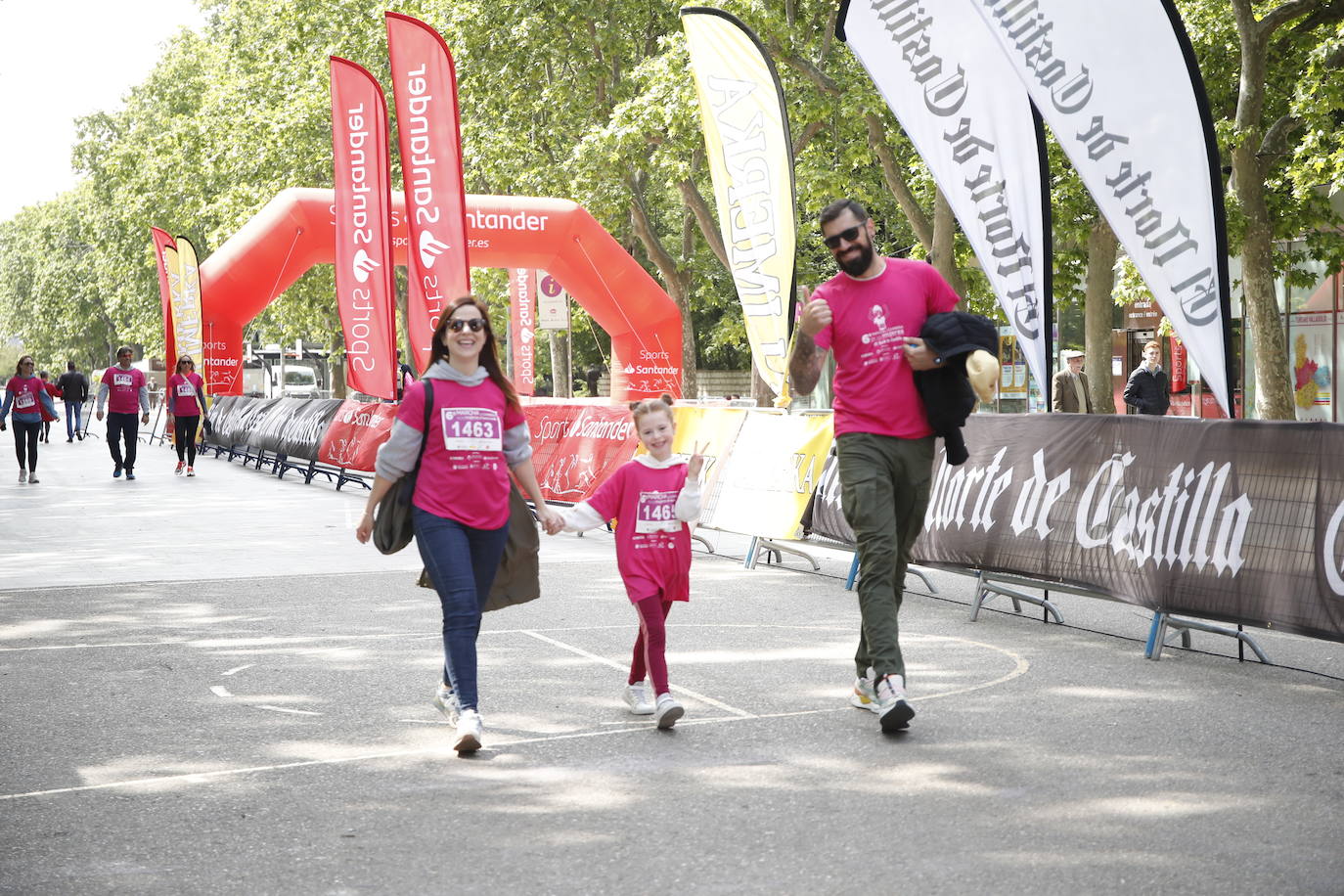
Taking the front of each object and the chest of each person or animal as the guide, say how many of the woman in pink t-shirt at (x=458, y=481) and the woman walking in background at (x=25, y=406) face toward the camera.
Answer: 2

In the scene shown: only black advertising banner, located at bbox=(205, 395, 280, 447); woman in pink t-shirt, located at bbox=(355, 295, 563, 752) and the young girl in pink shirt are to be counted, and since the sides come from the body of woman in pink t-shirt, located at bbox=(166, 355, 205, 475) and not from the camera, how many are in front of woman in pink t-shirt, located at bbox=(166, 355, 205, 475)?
2

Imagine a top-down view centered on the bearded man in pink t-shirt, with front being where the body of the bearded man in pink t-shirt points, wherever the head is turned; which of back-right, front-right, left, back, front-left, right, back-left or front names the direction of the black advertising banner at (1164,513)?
back-left

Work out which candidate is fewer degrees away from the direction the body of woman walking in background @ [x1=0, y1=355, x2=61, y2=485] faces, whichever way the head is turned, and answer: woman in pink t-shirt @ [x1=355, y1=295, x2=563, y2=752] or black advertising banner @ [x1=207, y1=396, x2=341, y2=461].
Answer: the woman in pink t-shirt

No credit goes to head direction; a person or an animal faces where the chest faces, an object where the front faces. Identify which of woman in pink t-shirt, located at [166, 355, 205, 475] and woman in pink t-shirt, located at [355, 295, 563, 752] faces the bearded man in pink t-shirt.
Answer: woman in pink t-shirt, located at [166, 355, 205, 475]

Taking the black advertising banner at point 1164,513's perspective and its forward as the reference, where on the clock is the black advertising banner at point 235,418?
the black advertising banner at point 235,418 is roughly at 3 o'clock from the black advertising banner at point 1164,513.

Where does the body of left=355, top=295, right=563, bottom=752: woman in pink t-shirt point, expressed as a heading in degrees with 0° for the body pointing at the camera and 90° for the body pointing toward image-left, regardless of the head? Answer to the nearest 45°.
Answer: approximately 0°
